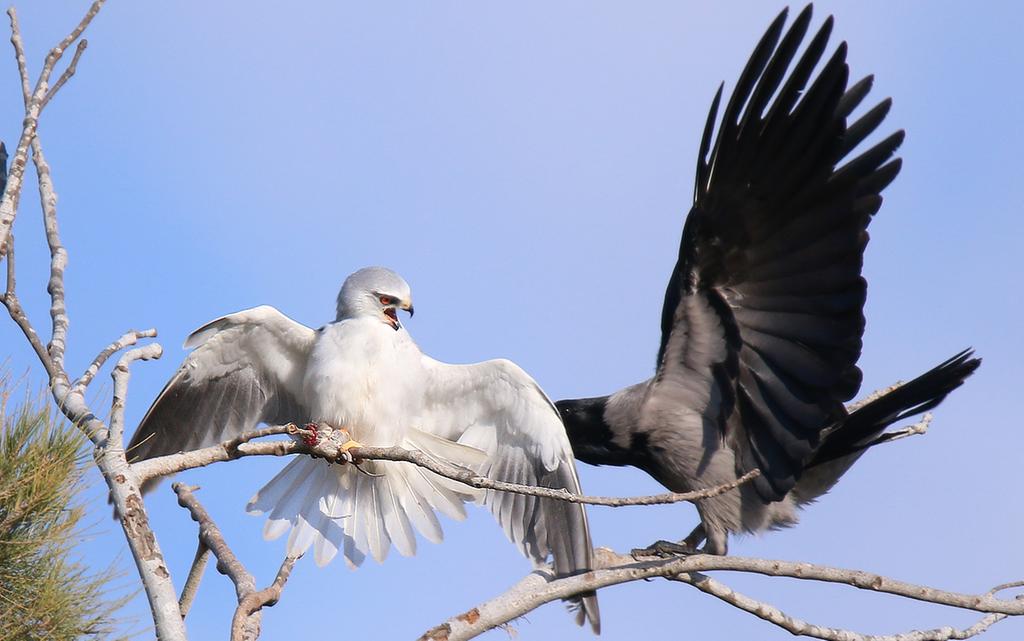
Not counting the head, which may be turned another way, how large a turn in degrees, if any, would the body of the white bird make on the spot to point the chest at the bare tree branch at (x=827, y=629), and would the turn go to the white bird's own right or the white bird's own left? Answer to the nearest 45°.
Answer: approximately 45° to the white bird's own left

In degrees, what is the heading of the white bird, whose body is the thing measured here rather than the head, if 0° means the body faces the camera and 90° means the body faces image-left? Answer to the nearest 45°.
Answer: approximately 0°

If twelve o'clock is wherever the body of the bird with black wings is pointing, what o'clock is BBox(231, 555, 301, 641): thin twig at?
The thin twig is roughly at 11 o'clock from the bird with black wings.

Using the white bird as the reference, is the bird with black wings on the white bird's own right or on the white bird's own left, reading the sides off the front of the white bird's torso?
on the white bird's own left

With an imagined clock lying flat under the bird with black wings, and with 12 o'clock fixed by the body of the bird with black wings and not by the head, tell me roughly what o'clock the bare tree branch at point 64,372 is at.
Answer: The bare tree branch is roughly at 11 o'clock from the bird with black wings.

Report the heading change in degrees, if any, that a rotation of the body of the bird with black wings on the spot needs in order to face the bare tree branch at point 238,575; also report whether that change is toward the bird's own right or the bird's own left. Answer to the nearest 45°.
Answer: approximately 45° to the bird's own left

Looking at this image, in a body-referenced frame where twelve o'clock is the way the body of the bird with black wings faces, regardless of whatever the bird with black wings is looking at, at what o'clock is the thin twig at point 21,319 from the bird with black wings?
The thin twig is roughly at 11 o'clock from the bird with black wings.

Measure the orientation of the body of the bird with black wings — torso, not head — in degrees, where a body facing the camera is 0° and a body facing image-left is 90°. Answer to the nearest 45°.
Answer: approximately 90°

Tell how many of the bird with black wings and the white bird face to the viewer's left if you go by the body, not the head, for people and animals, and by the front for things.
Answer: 1
